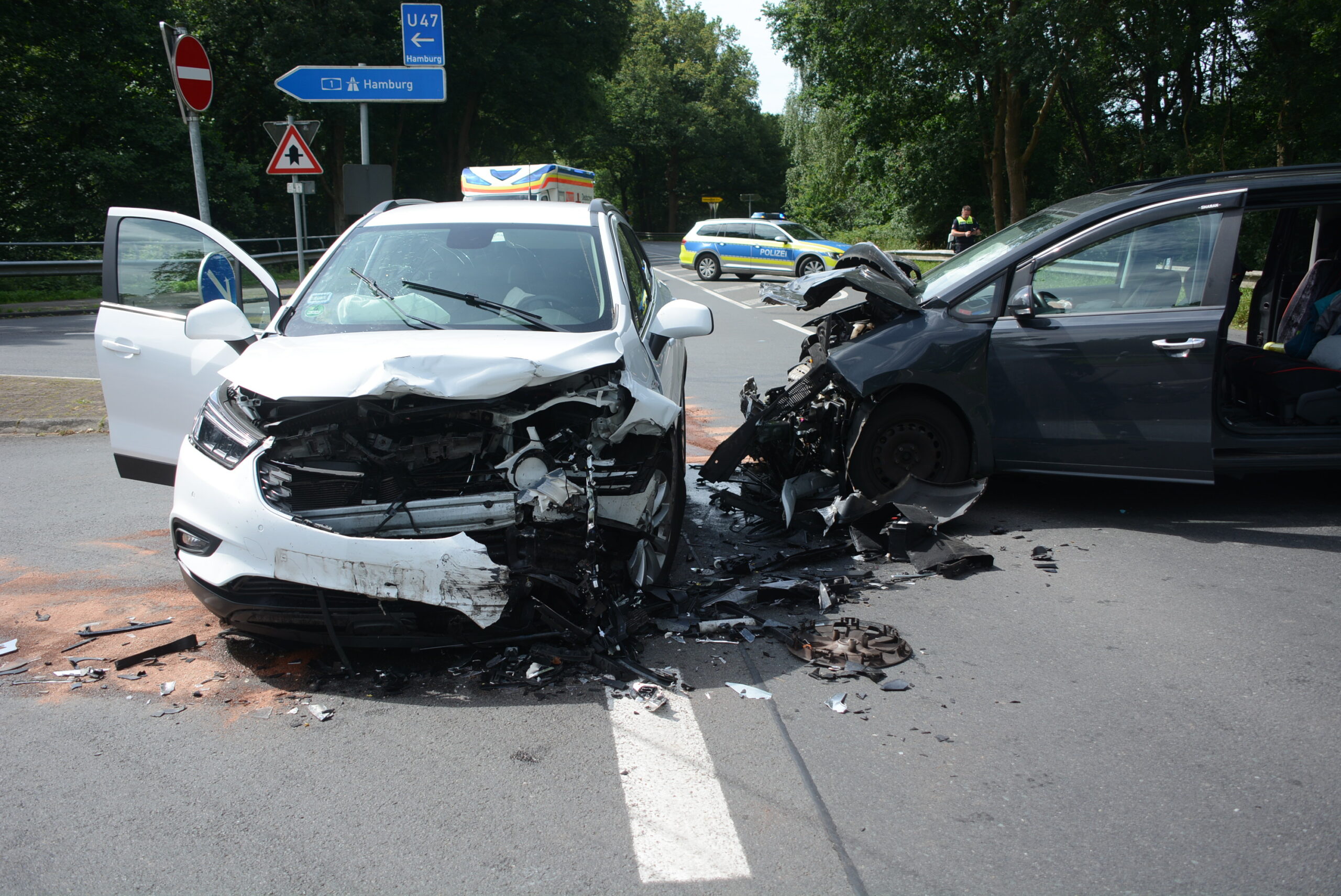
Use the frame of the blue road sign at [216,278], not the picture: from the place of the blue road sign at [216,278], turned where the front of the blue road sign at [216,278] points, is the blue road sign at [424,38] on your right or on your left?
on your left

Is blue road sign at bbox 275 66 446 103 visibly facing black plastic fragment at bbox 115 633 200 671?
yes

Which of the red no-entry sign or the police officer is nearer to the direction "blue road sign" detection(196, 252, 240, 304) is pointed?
the police officer

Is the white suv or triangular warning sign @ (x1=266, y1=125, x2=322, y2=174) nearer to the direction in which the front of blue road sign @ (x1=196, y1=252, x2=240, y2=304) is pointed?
the white suv

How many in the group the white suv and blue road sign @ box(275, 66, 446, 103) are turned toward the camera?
2

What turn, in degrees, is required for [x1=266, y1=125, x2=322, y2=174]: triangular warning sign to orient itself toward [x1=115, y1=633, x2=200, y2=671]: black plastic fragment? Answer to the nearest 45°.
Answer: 0° — it already faces it
